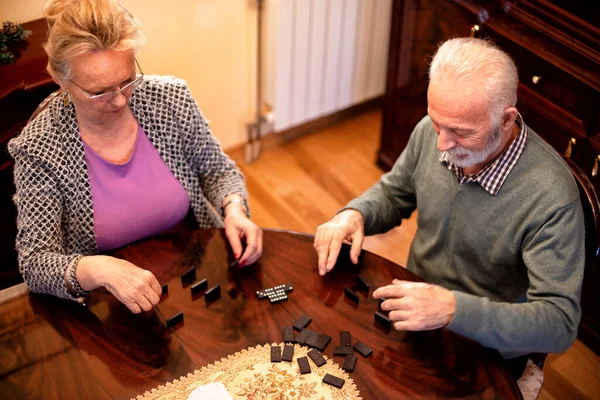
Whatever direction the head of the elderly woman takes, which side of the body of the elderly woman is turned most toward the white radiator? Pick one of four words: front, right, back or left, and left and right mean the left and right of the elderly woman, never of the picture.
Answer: left

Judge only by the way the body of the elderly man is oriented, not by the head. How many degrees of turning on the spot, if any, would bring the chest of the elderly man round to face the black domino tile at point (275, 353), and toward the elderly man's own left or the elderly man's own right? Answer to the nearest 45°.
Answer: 0° — they already face it

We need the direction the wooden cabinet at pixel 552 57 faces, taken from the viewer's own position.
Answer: facing the viewer and to the left of the viewer

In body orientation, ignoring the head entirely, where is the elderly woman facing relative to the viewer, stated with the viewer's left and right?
facing the viewer and to the right of the viewer

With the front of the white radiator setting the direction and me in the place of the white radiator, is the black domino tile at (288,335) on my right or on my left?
on my right

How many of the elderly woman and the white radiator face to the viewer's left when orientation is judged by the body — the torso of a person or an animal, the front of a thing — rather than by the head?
0

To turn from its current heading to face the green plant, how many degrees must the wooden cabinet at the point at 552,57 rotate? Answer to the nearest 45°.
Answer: approximately 45° to its right

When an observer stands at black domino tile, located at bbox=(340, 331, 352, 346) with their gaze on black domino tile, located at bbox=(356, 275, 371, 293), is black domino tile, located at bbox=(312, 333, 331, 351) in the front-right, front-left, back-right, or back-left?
back-left

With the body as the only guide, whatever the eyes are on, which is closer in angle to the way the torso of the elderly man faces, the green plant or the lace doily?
the lace doily

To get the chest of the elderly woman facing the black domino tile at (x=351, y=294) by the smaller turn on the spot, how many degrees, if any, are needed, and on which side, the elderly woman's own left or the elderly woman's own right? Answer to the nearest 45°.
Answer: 0° — they already face it

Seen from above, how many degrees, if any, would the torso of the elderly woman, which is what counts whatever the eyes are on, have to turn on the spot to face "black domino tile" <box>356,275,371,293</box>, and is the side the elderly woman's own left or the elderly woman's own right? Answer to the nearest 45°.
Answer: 0° — they already face it

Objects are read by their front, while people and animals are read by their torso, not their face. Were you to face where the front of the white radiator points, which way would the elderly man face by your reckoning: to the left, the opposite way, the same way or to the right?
to the right

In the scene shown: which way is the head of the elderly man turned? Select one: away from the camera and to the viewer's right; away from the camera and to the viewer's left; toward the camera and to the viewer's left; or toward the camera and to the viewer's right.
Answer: toward the camera and to the viewer's left

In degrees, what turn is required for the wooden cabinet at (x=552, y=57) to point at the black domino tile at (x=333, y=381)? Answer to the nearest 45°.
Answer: approximately 45° to its left
